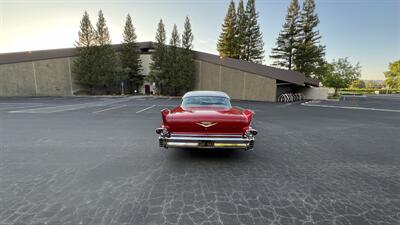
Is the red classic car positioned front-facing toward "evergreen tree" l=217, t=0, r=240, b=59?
yes

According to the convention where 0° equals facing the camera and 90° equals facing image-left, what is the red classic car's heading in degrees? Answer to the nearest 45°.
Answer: approximately 180°

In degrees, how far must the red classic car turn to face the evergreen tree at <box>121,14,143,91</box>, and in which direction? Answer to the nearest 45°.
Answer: approximately 45° to its left

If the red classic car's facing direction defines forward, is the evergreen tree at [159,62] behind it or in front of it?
in front

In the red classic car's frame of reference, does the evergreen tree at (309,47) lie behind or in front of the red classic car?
in front

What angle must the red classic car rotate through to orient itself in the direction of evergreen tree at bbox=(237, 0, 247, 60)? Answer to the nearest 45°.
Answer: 0° — it already faces it

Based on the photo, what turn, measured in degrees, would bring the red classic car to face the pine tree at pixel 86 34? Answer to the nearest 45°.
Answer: approximately 45° to its left

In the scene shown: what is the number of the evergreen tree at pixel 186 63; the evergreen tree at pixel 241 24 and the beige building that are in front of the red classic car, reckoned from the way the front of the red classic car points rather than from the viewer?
3

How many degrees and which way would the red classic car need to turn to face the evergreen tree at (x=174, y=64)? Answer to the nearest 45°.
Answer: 0° — it already faces it
